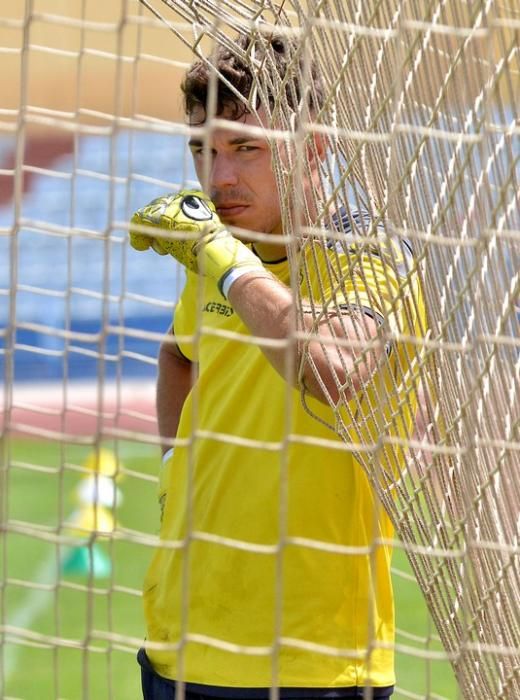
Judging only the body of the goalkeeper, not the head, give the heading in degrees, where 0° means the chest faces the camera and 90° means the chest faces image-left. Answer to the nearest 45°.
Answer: approximately 45°
